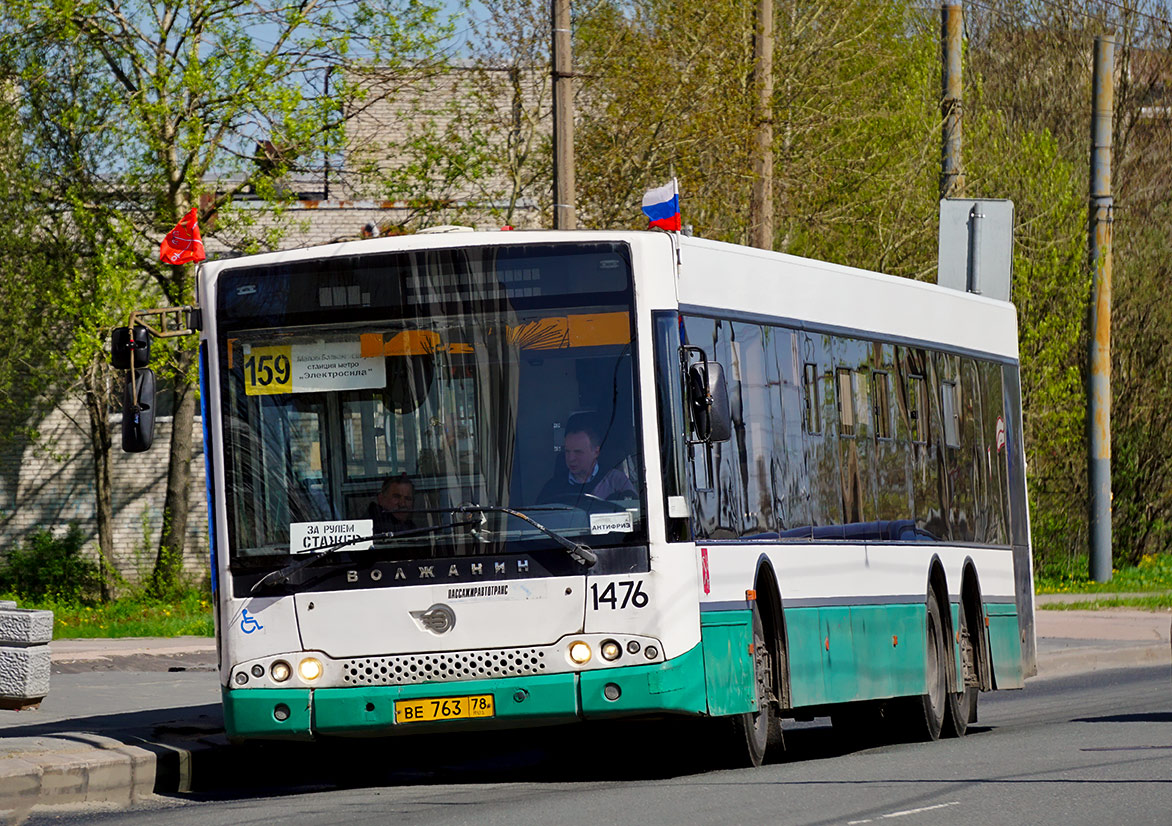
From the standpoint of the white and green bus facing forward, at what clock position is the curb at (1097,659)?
The curb is roughly at 7 o'clock from the white and green bus.

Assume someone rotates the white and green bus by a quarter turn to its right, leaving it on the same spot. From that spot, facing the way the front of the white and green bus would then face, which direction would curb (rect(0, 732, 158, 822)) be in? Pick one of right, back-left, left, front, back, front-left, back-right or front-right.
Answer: left

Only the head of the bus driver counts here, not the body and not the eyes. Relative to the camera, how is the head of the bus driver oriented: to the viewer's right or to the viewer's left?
to the viewer's left

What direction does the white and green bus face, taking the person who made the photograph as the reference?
facing the viewer

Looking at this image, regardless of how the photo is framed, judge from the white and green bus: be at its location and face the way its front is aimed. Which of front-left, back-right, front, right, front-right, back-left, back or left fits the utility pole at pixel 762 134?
back

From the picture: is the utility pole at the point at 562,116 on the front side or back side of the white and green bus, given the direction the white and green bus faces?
on the back side
